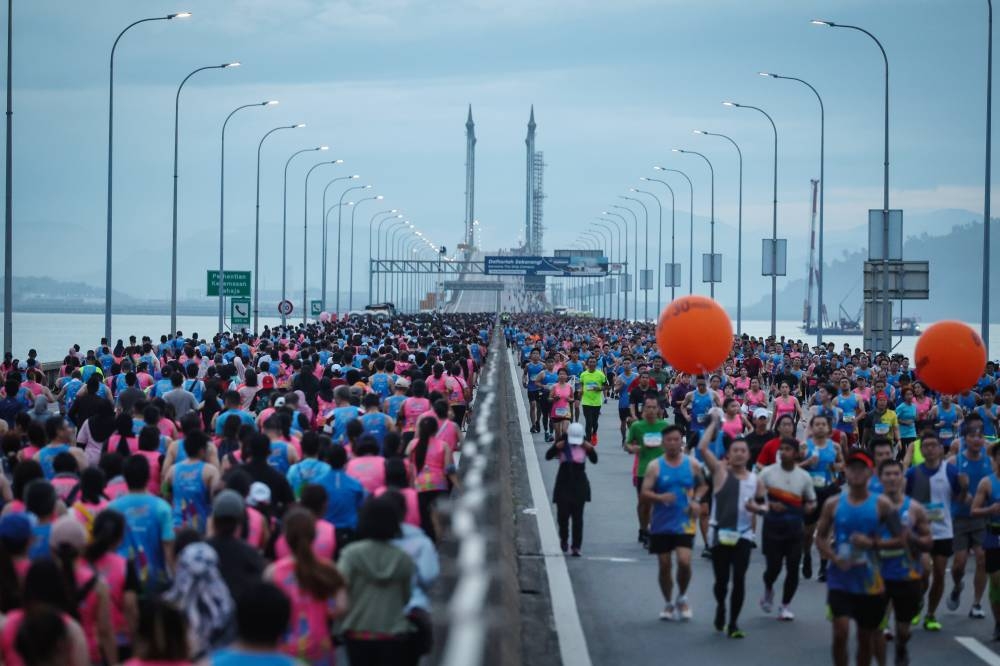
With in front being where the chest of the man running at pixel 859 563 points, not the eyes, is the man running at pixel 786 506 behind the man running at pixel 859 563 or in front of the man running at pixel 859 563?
behind

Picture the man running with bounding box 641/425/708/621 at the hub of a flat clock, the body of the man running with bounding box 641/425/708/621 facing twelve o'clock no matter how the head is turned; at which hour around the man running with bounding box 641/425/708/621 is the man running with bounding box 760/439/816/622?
the man running with bounding box 760/439/816/622 is roughly at 9 o'clock from the man running with bounding box 641/425/708/621.

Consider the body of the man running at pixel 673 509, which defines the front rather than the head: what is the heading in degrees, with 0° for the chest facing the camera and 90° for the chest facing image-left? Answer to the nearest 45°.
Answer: approximately 0°

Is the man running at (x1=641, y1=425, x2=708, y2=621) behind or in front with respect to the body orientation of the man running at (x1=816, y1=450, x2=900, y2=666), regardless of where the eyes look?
behind

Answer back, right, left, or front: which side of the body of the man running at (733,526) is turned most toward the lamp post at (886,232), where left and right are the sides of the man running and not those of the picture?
back
